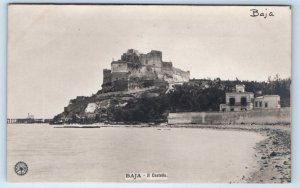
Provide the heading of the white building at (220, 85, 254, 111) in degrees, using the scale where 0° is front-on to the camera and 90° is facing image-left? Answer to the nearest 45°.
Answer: approximately 0°
